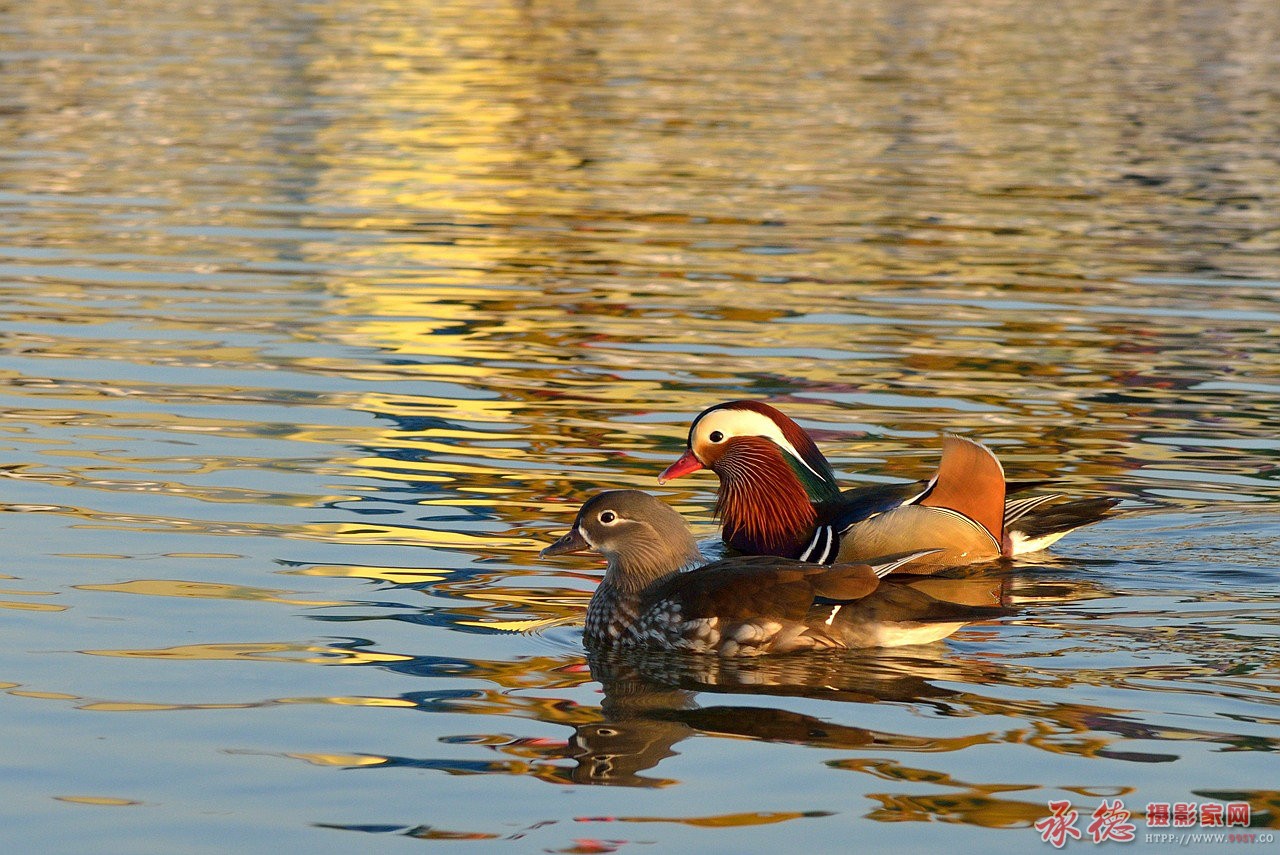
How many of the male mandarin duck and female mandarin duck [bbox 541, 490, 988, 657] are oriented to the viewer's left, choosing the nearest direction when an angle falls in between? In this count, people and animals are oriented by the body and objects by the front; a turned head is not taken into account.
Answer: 2

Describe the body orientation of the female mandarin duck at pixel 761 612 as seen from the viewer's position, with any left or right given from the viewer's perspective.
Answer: facing to the left of the viewer

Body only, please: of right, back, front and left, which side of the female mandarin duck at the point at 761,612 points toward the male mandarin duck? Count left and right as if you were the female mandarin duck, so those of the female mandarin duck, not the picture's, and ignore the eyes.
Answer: right

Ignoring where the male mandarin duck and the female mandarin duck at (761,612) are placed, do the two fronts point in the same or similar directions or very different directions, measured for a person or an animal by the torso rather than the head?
same or similar directions

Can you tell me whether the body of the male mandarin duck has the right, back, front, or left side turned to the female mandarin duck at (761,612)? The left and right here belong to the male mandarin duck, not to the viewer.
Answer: left

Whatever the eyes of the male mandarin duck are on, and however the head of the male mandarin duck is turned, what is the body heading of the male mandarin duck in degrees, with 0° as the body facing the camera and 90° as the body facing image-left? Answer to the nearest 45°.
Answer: approximately 90°
